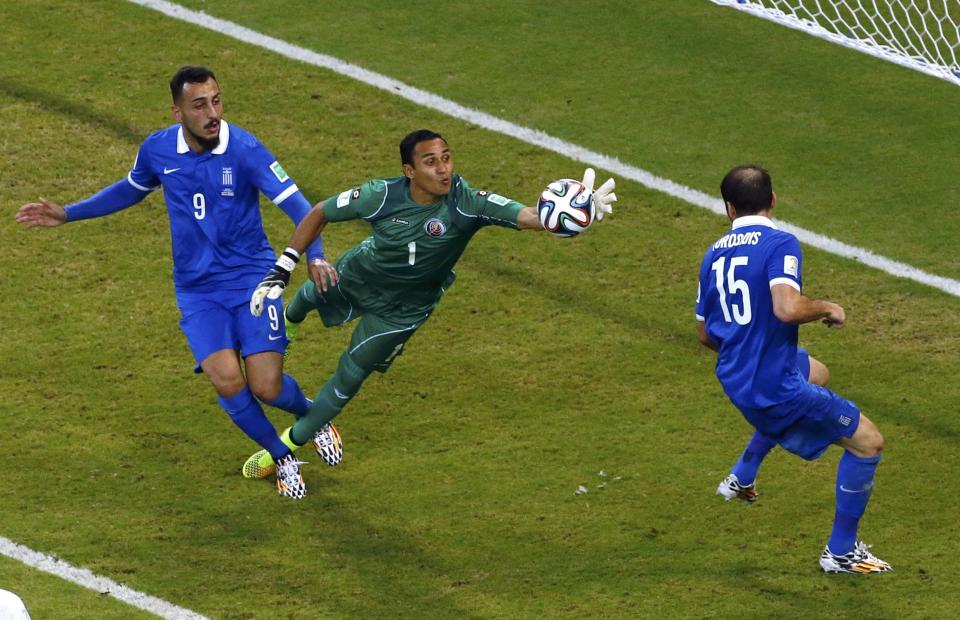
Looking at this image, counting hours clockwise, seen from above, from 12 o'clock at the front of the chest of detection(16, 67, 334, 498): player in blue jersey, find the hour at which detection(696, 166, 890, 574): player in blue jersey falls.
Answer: detection(696, 166, 890, 574): player in blue jersey is roughly at 10 o'clock from detection(16, 67, 334, 498): player in blue jersey.

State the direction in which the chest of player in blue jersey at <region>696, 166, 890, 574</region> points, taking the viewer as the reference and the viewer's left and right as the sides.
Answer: facing away from the viewer and to the right of the viewer

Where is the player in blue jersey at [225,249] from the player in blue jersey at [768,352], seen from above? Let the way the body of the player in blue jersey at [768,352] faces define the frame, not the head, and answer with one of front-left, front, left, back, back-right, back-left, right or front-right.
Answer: back-left

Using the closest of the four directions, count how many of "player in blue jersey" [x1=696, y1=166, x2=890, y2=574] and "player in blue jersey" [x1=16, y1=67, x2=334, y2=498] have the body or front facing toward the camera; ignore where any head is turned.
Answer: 1

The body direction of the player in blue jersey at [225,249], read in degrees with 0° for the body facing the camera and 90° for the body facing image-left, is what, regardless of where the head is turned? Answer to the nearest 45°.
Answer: approximately 0°

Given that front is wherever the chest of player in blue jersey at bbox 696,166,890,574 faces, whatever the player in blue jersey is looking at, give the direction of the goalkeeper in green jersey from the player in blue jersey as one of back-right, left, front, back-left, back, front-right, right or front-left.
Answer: back-left

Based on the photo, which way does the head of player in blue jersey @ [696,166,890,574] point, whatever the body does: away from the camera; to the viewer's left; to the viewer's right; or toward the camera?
away from the camera

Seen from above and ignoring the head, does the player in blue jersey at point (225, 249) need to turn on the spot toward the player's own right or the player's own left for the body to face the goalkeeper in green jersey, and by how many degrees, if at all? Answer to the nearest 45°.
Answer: approximately 45° to the player's own left
